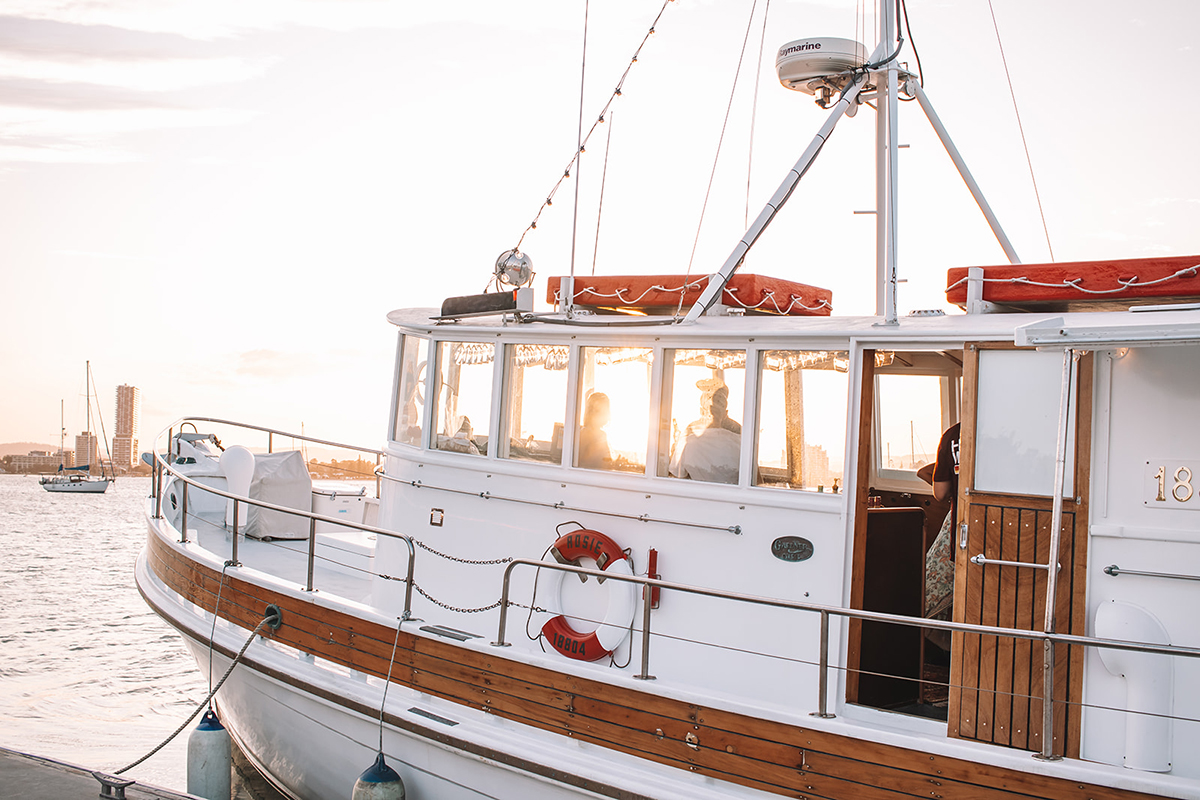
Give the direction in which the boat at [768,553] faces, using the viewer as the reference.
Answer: facing away from the viewer and to the left of the viewer
